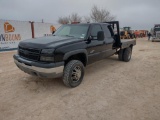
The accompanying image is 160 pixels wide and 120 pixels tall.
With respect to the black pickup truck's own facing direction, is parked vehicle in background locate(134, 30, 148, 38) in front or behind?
behind

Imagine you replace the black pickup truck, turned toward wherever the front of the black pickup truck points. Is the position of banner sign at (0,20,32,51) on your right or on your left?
on your right

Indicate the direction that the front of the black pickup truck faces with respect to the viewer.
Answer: facing the viewer and to the left of the viewer
